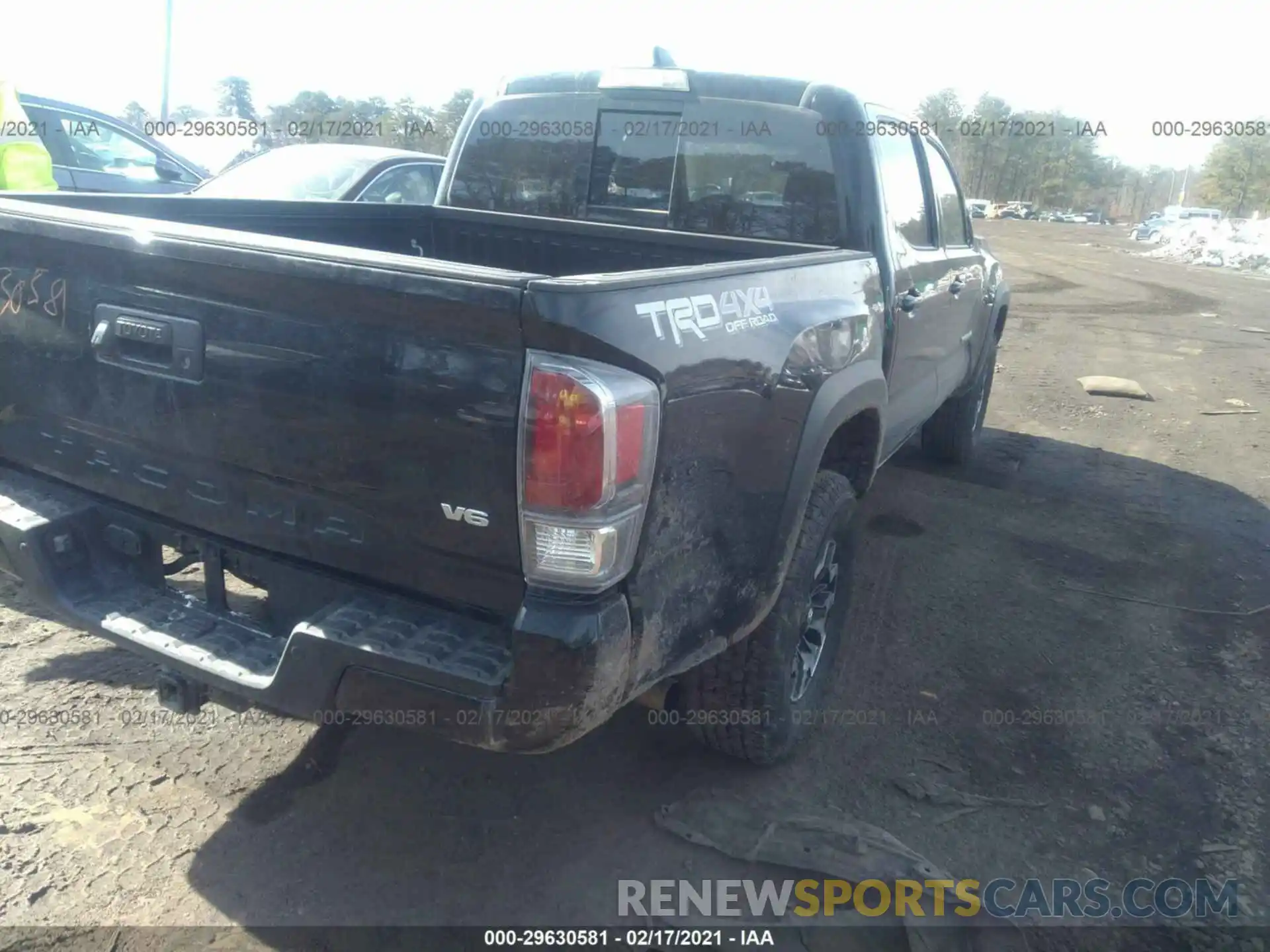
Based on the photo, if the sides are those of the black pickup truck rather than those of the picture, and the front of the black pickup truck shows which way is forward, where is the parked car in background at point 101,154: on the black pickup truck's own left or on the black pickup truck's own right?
on the black pickup truck's own left

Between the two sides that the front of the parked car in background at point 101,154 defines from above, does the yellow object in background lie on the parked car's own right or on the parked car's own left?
on the parked car's own right

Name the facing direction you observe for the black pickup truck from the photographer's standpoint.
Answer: facing away from the viewer and to the right of the viewer

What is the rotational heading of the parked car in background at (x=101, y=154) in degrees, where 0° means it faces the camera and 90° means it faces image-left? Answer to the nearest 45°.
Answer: approximately 270°

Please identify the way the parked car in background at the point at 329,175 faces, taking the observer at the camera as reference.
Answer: facing the viewer and to the left of the viewer

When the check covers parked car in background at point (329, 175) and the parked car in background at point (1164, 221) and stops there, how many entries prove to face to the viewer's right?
0

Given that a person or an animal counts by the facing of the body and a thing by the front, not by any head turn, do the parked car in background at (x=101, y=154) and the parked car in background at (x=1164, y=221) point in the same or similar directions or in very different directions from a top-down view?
very different directions

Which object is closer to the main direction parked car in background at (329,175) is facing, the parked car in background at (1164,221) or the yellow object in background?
the yellow object in background

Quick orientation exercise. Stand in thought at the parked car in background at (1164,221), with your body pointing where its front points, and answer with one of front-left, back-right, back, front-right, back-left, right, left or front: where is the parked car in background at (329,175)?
front-left

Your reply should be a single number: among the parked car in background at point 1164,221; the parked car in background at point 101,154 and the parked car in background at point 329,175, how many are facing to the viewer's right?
1

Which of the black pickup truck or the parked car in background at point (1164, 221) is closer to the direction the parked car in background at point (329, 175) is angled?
the black pickup truck

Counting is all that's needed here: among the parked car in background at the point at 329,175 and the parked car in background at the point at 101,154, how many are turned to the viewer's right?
1

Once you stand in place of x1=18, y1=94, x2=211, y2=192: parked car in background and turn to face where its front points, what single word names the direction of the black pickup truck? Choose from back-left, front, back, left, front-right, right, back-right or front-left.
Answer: right

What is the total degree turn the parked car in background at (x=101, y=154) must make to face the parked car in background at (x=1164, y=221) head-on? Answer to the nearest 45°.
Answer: approximately 45° to its left
